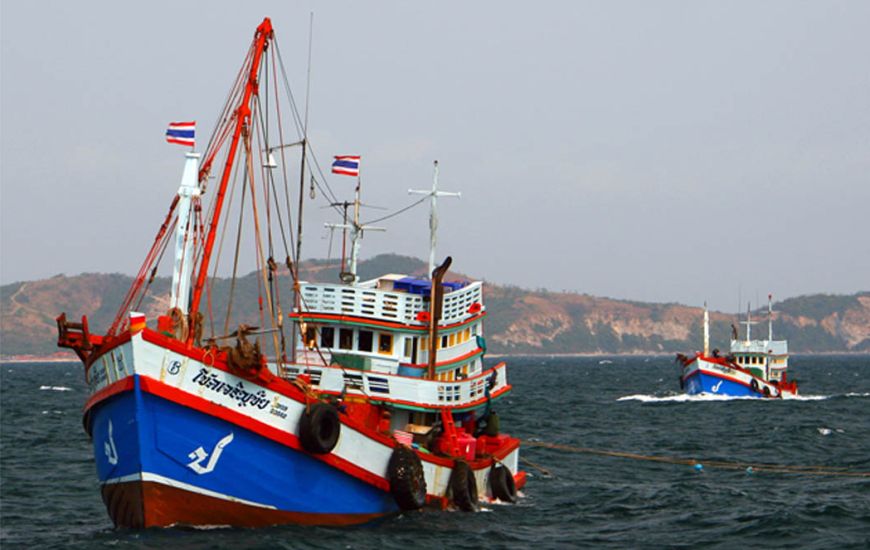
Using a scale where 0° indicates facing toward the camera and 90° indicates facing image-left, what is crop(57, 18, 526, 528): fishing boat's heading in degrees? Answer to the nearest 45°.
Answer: approximately 45°
